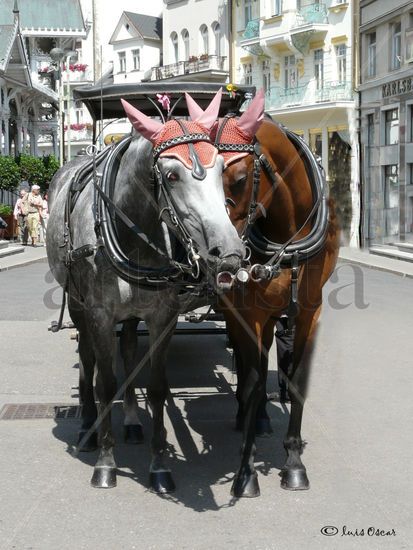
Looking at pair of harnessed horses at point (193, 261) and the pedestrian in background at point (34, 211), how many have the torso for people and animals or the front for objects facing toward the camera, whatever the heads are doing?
2

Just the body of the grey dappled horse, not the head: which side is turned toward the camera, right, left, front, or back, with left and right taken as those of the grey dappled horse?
front

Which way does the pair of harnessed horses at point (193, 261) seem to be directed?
toward the camera

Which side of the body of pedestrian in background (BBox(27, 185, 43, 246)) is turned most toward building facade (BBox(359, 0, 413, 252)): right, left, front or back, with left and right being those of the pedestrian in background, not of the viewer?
left

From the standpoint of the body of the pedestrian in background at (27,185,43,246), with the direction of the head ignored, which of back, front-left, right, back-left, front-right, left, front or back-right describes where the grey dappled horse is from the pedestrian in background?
front

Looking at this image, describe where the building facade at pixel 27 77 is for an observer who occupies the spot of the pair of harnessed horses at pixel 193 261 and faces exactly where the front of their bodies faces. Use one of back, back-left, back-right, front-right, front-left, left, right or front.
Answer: back

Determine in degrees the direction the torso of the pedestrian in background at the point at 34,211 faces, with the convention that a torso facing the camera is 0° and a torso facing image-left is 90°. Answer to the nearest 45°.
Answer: approximately 0°

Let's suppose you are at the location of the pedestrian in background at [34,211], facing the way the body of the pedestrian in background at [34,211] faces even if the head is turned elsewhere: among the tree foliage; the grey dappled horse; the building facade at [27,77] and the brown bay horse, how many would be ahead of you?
2

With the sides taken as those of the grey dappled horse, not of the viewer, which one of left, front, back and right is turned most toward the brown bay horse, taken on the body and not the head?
left

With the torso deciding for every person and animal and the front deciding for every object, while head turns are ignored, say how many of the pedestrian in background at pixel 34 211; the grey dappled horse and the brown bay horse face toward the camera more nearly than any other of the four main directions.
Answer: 3
